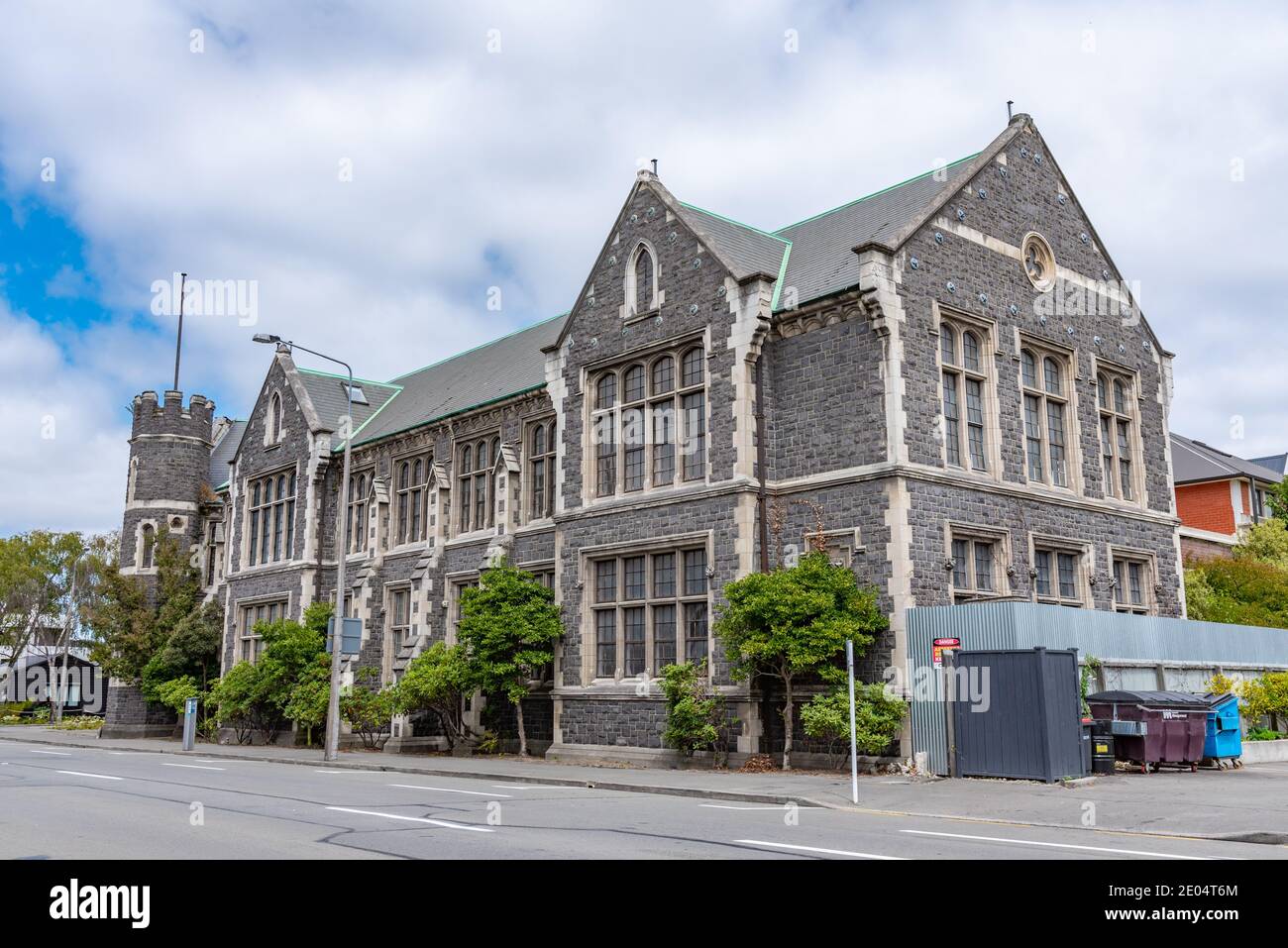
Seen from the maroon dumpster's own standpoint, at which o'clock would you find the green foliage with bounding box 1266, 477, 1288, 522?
The green foliage is roughly at 8 o'clock from the maroon dumpster.

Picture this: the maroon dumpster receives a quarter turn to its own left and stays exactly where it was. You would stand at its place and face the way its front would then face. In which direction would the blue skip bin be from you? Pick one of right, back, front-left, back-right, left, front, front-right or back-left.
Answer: front

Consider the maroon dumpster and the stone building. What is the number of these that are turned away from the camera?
0

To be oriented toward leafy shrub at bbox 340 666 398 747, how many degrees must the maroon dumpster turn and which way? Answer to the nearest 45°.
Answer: approximately 135° to its right

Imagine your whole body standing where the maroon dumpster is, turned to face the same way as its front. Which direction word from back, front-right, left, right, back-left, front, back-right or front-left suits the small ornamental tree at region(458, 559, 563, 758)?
back-right

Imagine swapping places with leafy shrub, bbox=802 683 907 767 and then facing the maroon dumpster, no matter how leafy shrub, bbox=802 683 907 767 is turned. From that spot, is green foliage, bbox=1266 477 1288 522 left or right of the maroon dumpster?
left

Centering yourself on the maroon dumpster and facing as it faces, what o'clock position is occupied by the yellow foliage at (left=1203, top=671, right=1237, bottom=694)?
The yellow foliage is roughly at 8 o'clock from the maroon dumpster.
